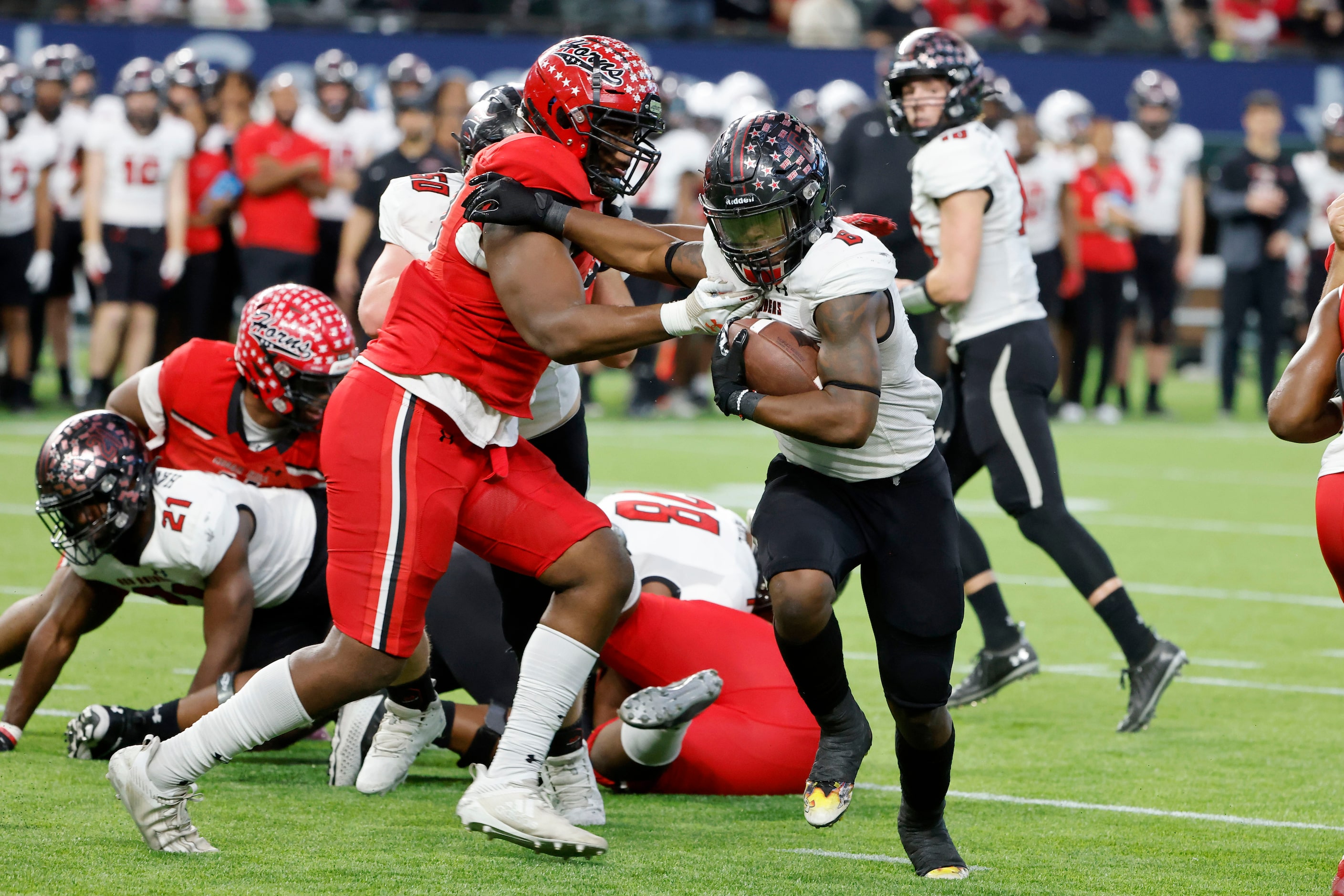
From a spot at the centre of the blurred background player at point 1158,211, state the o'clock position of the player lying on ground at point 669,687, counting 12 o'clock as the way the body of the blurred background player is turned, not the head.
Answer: The player lying on ground is roughly at 12 o'clock from the blurred background player.

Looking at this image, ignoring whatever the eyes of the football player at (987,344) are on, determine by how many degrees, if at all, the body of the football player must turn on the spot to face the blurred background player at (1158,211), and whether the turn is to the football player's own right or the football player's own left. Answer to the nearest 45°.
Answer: approximately 90° to the football player's own right

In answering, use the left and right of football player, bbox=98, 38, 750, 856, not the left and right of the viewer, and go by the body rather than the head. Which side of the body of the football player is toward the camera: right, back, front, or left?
right

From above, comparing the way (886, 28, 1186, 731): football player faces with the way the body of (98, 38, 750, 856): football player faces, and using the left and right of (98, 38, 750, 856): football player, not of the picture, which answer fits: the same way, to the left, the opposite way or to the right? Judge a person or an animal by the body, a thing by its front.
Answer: the opposite way

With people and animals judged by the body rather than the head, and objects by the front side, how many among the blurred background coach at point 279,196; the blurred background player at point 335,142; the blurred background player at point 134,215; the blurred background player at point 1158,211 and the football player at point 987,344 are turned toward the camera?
4

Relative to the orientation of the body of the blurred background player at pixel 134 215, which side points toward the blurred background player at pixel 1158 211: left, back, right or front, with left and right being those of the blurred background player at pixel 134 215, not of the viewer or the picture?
left

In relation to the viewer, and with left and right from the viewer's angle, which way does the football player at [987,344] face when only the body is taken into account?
facing to the left of the viewer

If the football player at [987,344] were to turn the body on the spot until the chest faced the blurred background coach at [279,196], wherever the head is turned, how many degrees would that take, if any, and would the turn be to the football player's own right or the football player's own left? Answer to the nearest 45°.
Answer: approximately 45° to the football player's own right

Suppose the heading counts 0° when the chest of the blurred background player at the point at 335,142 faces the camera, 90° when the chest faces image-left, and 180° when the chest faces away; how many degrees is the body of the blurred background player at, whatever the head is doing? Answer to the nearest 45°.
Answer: approximately 0°

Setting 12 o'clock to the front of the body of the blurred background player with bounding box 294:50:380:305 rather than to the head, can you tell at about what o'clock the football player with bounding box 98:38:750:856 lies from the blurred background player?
The football player is roughly at 12 o'clock from the blurred background player.

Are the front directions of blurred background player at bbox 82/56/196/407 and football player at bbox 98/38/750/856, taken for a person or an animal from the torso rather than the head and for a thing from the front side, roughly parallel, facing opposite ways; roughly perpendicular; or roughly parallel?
roughly perpendicular

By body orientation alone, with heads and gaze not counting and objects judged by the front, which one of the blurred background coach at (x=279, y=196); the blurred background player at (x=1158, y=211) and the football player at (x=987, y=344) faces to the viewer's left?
the football player

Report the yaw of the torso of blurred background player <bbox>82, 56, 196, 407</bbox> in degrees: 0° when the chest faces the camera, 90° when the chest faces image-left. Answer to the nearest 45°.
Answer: approximately 0°
